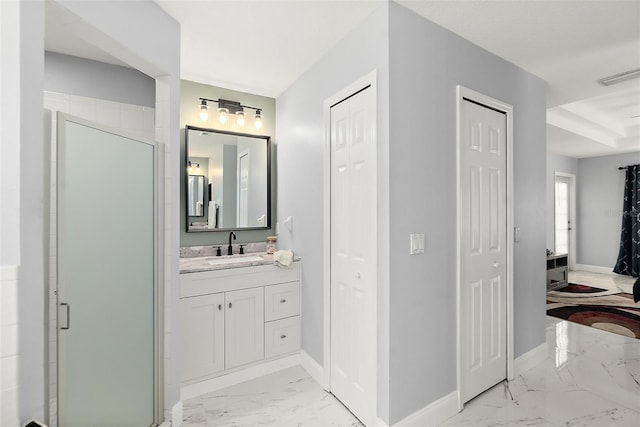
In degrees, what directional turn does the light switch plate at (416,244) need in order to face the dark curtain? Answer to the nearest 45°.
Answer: approximately 90° to its left

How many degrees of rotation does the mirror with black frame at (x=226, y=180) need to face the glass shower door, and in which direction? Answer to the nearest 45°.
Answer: approximately 90° to its right

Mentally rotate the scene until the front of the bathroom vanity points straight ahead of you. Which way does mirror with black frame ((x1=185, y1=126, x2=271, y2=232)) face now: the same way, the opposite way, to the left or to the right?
the same way

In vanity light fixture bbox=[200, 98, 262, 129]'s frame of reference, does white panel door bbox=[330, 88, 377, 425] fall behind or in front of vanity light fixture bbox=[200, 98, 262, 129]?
in front

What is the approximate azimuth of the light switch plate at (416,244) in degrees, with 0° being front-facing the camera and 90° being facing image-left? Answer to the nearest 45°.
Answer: approximately 315°

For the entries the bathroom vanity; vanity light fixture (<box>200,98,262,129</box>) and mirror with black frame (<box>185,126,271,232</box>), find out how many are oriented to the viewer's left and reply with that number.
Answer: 0

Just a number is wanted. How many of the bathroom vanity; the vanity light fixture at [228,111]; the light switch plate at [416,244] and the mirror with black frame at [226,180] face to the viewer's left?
0

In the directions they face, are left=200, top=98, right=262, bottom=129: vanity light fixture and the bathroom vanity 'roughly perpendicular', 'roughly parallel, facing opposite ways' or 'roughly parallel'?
roughly parallel

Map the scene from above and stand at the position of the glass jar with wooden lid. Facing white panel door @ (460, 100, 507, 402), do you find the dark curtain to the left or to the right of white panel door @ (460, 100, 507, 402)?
left

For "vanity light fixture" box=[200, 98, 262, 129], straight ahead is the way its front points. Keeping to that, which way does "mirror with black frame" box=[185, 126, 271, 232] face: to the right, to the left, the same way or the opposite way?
the same way

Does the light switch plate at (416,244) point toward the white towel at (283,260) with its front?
no

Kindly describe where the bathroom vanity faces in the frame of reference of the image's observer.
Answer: facing the viewer and to the right of the viewer
